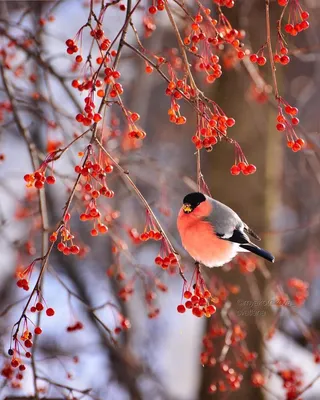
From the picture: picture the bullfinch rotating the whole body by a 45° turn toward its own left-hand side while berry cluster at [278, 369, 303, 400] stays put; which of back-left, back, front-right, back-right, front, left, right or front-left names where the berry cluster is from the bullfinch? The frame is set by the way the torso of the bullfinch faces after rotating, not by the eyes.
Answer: back-left

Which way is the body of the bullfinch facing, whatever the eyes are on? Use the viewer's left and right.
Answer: facing the viewer and to the left of the viewer
